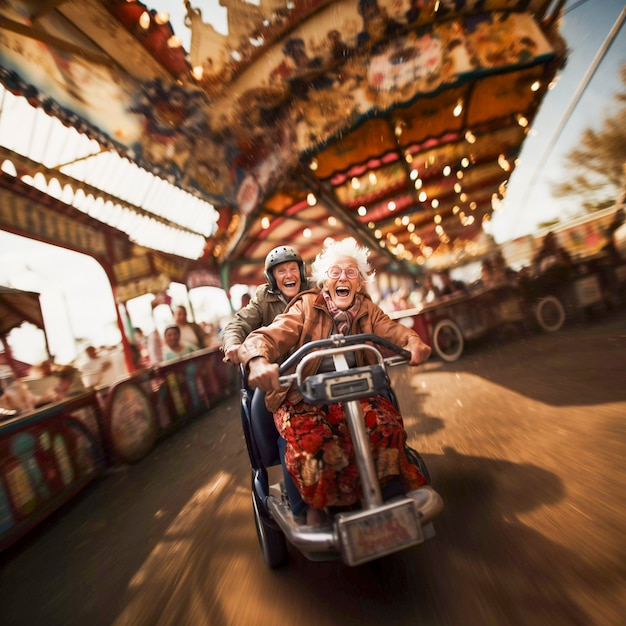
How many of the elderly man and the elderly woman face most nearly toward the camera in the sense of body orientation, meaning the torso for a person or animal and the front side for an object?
2

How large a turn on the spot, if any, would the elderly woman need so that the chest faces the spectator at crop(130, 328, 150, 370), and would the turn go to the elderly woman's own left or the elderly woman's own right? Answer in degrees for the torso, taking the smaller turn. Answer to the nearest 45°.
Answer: approximately 135° to the elderly woman's own right

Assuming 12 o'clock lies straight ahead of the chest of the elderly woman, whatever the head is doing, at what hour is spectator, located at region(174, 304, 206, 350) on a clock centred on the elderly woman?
The spectator is roughly at 5 o'clock from the elderly woman.

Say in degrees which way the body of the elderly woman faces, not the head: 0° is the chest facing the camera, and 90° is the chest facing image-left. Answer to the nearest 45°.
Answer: approximately 0°

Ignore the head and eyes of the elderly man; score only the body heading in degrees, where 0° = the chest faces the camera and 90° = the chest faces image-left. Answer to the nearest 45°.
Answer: approximately 0°

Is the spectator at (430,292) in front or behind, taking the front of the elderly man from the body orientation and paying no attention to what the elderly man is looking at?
behind
